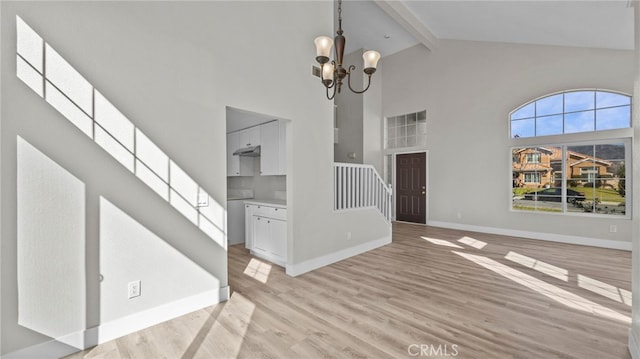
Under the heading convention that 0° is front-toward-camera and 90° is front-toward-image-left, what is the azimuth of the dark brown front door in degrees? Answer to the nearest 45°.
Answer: approximately 45°

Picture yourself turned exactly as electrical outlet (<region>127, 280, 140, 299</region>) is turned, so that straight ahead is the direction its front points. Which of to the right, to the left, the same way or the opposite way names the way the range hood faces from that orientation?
to the right

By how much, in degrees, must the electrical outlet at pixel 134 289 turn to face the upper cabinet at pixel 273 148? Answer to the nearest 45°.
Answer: approximately 90° to its left

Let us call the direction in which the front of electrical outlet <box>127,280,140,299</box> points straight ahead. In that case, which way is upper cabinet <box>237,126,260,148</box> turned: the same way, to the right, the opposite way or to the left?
to the right
